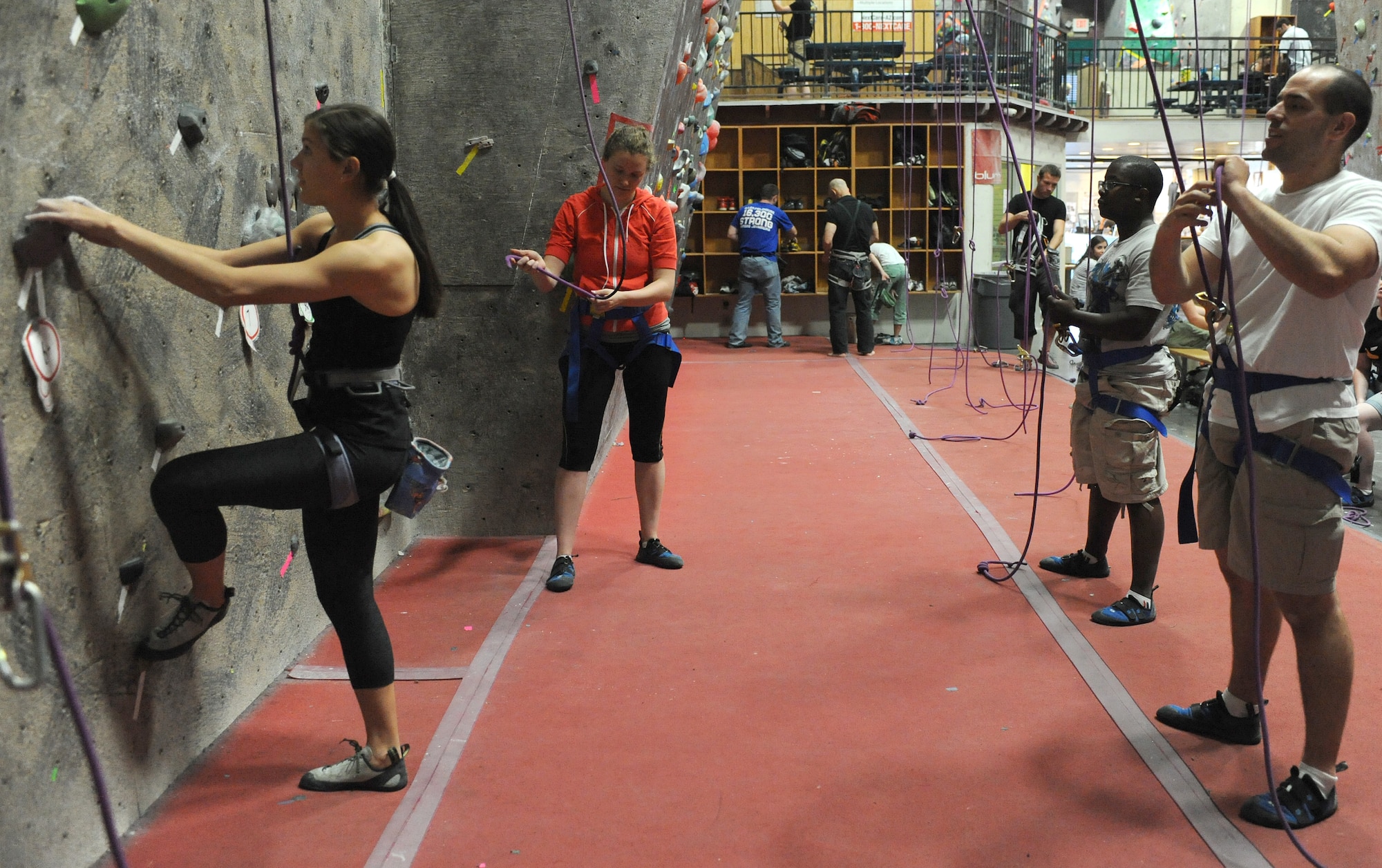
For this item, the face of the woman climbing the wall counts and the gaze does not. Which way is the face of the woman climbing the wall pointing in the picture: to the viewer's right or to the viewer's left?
to the viewer's left

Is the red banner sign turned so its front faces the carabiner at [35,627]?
yes

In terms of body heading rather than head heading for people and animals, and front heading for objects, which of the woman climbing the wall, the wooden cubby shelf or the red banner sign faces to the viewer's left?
the woman climbing the wall

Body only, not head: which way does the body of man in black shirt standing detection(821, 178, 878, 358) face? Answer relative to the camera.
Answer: away from the camera

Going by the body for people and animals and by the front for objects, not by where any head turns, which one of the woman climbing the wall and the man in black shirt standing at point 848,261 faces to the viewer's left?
the woman climbing the wall

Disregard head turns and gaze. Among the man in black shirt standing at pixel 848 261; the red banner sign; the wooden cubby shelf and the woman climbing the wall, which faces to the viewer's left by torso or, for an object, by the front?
the woman climbing the wall

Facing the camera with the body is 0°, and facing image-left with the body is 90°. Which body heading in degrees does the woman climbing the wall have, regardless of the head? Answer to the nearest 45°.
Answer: approximately 90°

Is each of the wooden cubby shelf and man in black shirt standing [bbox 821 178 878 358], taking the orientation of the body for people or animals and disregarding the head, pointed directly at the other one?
yes
